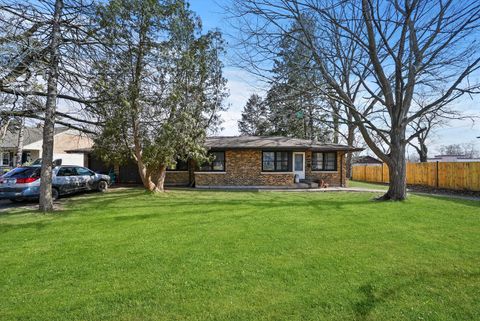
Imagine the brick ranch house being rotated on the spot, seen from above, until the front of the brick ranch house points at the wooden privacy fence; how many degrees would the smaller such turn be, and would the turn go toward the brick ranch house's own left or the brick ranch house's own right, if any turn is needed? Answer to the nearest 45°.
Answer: approximately 90° to the brick ranch house's own left

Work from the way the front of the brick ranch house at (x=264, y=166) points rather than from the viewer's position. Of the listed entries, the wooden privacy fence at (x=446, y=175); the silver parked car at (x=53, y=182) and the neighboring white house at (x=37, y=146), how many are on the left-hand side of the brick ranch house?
1

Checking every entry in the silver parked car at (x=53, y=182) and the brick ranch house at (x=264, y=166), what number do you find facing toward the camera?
1

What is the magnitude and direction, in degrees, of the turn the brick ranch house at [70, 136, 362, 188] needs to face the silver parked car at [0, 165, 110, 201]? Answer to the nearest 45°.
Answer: approximately 45° to its right

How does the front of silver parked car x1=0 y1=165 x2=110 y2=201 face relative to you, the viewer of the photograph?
facing away from the viewer and to the right of the viewer

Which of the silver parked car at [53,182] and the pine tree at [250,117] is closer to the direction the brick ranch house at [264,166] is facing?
the silver parked car

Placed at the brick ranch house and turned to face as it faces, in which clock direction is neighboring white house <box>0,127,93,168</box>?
The neighboring white house is roughly at 4 o'clock from the brick ranch house.

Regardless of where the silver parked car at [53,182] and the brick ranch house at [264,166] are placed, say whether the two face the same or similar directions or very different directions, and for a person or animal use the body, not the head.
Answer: very different directions

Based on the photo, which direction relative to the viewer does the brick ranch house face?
toward the camera

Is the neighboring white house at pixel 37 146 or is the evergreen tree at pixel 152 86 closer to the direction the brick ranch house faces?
the evergreen tree

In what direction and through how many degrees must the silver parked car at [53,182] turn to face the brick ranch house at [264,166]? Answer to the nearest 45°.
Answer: approximately 45° to its right

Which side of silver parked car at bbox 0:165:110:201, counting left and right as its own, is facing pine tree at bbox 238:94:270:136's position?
front
